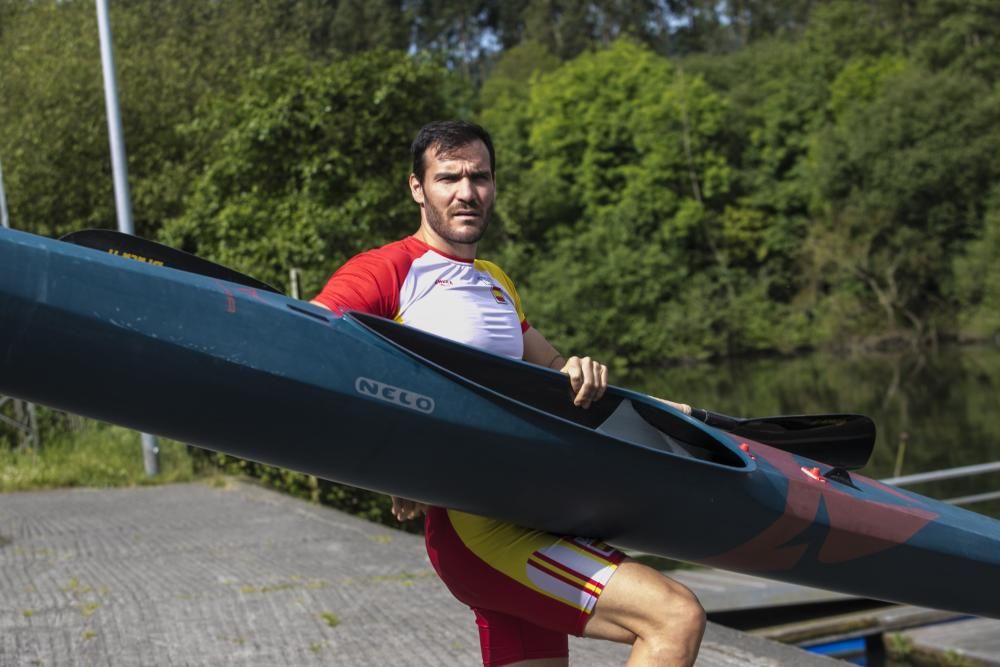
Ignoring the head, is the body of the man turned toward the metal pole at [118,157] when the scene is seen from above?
no

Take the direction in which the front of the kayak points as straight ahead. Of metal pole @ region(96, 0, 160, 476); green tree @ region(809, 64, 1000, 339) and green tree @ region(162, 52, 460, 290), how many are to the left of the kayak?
0

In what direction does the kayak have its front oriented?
to the viewer's left

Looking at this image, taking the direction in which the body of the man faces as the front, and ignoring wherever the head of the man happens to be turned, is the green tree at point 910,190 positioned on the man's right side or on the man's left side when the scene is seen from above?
on the man's left side

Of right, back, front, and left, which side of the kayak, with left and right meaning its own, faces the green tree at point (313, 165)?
right

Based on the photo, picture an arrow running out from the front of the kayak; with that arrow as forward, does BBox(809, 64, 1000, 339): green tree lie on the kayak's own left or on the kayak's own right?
on the kayak's own right

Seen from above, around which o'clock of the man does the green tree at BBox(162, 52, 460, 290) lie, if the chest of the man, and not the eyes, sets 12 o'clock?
The green tree is roughly at 7 o'clock from the man.

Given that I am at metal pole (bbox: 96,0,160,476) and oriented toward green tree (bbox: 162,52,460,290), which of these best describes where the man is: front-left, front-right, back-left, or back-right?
back-right

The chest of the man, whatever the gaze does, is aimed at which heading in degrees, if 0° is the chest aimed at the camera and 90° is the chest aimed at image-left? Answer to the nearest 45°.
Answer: approximately 315°

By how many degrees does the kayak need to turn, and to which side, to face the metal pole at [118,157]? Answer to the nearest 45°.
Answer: approximately 90° to its right

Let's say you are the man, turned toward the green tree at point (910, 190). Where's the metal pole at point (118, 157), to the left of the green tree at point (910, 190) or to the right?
left
